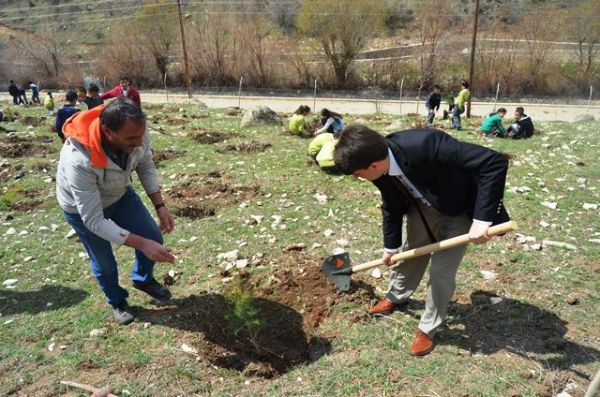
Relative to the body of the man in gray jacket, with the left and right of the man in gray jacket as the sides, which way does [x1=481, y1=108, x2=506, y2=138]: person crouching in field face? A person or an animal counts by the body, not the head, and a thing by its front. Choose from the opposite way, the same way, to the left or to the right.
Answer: the same way

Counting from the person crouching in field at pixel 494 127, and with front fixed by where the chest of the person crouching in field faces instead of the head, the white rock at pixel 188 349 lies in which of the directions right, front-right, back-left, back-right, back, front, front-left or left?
right

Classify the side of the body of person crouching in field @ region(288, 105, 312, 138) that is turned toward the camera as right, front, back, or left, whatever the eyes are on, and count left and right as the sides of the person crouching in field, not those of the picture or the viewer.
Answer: right

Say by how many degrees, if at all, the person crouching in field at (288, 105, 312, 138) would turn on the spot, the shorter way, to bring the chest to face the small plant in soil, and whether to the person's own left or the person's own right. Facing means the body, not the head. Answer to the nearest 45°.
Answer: approximately 90° to the person's own right

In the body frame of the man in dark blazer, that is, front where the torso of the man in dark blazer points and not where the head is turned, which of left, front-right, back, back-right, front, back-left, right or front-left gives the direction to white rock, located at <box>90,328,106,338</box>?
front-right

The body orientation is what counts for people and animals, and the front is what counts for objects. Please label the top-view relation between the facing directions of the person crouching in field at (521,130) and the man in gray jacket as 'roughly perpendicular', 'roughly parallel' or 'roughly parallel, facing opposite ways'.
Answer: roughly parallel, facing opposite ways

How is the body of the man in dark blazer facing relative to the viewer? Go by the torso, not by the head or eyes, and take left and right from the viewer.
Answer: facing the viewer and to the left of the viewer

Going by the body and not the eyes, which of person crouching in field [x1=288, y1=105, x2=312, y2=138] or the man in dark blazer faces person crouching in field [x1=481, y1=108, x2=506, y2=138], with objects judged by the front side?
person crouching in field [x1=288, y1=105, x2=312, y2=138]

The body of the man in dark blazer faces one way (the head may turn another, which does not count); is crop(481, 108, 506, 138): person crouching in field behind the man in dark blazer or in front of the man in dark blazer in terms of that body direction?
behind

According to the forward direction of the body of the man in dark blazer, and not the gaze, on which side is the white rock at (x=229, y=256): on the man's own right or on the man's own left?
on the man's own right

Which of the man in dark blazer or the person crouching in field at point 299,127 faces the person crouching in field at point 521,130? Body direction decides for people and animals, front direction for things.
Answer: the person crouching in field at point 299,127

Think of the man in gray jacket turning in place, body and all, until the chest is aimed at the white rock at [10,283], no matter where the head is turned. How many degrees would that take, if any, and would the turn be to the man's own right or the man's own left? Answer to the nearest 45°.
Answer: approximately 180°

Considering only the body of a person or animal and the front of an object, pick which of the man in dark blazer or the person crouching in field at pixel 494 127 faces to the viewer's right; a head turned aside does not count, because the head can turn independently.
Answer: the person crouching in field

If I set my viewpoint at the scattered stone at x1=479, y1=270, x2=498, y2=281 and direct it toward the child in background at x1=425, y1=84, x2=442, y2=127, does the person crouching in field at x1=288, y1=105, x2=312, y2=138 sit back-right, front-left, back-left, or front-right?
front-left

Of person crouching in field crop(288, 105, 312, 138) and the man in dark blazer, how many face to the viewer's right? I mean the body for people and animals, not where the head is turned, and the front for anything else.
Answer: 1

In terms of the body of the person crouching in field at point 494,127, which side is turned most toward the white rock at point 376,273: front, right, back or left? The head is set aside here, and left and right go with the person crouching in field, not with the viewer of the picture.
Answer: right

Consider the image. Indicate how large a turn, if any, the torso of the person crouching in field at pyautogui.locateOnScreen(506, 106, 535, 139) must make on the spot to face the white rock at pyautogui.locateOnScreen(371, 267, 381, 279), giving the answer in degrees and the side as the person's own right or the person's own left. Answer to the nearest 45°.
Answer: approximately 90° to the person's own left

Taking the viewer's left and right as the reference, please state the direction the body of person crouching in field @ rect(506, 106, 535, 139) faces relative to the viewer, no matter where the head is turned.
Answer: facing to the left of the viewer

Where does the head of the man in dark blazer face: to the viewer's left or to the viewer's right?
to the viewer's left

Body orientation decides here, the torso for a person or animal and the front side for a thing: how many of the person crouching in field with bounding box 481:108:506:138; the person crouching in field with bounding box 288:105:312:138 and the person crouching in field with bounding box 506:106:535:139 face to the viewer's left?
1
